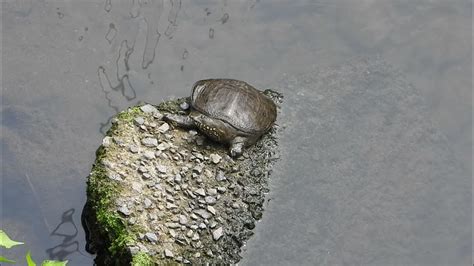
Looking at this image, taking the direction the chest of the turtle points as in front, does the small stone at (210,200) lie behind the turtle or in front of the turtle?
in front

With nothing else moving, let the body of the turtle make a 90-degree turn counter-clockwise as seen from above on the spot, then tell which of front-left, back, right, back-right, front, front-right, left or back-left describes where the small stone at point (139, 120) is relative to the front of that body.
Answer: back-right

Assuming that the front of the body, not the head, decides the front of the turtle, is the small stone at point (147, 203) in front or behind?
in front

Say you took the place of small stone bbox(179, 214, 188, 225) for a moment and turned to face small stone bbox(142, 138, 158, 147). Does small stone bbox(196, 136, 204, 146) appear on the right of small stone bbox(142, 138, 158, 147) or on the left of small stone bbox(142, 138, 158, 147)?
right

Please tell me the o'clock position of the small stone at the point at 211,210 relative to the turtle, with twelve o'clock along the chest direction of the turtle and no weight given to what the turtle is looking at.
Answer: The small stone is roughly at 11 o'clock from the turtle.

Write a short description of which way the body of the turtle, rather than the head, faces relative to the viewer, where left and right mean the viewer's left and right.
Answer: facing the viewer and to the left of the viewer

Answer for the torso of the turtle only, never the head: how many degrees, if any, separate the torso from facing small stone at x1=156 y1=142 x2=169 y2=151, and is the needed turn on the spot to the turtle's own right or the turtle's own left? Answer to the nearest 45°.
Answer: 0° — it already faces it

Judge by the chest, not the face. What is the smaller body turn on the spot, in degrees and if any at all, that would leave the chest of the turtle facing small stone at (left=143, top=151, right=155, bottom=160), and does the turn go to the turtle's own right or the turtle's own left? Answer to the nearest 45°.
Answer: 0° — it already faces it

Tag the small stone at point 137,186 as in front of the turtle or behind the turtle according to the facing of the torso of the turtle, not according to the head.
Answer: in front

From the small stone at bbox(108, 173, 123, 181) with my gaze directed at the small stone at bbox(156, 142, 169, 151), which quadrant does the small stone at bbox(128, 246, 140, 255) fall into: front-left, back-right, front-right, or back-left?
back-right
